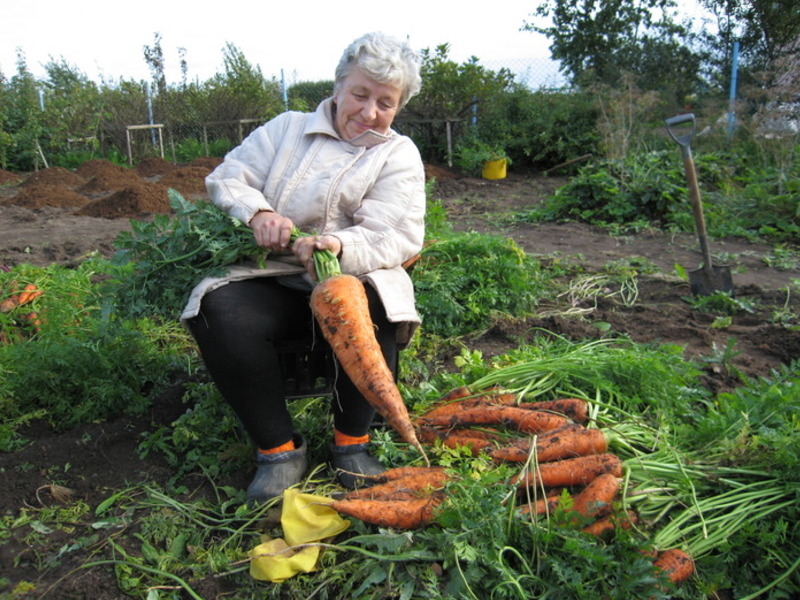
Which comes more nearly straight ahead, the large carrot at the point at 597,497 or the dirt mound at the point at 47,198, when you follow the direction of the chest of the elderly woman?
the large carrot

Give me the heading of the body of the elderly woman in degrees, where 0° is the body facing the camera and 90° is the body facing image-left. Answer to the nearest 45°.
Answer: approximately 0°

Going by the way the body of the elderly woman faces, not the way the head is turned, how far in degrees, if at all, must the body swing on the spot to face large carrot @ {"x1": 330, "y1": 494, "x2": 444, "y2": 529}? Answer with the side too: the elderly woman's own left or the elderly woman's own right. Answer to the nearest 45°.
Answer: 0° — they already face it

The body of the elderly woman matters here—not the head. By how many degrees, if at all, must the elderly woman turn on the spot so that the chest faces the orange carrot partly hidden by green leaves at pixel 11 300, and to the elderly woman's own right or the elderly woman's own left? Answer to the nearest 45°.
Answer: approximately 135° to the elderly woman's own right

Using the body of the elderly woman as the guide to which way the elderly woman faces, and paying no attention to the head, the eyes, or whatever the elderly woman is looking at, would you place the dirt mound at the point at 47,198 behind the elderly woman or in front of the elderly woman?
behind

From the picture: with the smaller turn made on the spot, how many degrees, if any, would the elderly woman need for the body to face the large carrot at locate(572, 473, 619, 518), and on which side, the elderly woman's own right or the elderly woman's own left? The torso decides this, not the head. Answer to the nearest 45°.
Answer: approximately 45° to the elderly woman's own left

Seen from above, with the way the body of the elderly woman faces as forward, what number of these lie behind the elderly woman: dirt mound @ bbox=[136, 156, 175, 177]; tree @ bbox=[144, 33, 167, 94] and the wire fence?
3

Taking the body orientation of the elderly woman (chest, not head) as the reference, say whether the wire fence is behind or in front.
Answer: behind

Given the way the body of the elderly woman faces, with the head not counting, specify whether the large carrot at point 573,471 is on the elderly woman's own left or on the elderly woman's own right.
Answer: on the elderly woman's own left

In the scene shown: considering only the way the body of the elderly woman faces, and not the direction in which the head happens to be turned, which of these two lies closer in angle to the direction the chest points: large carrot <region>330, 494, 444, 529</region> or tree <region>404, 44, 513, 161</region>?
the large carrot

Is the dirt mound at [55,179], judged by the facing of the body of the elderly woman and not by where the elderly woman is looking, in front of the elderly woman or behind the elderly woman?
behind

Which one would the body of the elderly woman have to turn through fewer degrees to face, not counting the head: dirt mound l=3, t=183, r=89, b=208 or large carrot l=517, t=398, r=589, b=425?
the large carrot

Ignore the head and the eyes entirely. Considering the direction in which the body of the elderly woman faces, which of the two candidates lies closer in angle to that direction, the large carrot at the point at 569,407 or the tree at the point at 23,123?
the large carrot
